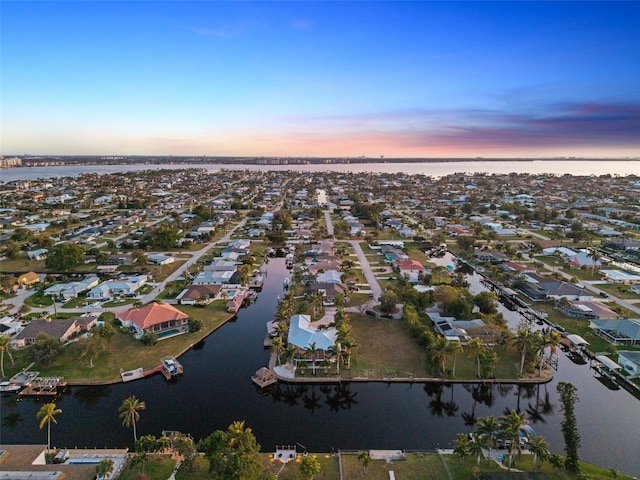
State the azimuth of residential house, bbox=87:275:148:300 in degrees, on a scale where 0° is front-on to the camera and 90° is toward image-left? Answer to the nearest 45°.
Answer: approximately 0°

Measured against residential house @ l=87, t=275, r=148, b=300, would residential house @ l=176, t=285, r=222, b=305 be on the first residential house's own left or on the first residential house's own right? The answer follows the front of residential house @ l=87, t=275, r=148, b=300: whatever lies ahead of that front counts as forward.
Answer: on the first residential house's own left

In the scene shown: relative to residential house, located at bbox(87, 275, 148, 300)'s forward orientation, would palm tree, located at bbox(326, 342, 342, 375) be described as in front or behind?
in front

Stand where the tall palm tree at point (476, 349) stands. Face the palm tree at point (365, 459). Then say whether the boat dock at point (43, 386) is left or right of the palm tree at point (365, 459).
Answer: right

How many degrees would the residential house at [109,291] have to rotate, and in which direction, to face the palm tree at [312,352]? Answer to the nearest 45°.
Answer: approximately 45° to its left

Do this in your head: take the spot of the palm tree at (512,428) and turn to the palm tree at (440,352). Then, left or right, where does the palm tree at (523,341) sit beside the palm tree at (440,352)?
right

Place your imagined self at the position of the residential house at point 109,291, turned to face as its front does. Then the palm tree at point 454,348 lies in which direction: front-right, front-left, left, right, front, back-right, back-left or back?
front-left

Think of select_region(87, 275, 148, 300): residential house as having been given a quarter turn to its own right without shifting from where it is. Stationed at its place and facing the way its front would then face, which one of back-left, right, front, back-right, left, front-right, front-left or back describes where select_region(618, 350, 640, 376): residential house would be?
back-left

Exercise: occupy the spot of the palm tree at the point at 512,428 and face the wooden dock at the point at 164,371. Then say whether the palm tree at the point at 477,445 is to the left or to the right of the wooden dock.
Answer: left

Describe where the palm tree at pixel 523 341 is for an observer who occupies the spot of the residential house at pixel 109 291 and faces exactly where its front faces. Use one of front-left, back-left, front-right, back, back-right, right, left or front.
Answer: front-left

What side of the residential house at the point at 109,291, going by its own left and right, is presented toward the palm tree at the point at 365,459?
front

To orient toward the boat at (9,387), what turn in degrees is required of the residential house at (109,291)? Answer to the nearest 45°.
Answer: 0° — it already faces it
